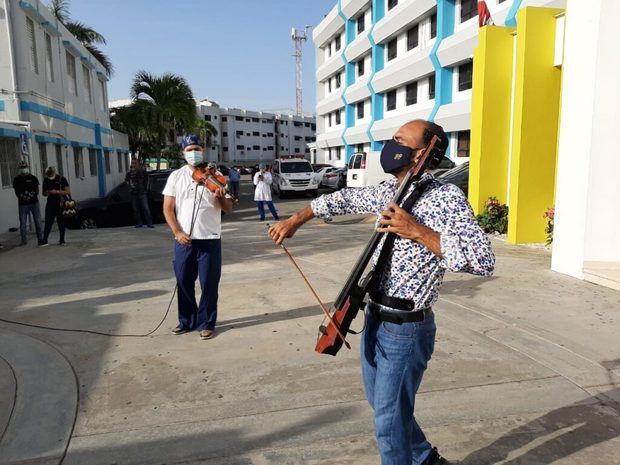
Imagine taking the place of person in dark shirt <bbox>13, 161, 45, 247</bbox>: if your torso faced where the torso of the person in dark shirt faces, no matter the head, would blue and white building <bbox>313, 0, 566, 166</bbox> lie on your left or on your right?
on your left

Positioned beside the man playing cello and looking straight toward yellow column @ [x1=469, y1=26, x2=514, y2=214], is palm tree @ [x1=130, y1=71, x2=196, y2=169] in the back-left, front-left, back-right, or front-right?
front-left

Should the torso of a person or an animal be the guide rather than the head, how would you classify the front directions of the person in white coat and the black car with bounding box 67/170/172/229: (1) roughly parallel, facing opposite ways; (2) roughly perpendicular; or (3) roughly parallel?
roughly perpendicular

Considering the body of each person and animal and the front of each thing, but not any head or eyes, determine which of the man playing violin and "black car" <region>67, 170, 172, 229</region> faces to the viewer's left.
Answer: the black car

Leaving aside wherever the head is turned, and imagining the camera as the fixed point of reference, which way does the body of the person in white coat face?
toward the camera

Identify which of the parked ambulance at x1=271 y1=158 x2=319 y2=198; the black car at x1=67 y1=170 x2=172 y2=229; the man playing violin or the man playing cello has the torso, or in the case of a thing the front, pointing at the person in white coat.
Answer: the parked ambulance

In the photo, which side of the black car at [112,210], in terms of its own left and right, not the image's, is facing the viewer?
left

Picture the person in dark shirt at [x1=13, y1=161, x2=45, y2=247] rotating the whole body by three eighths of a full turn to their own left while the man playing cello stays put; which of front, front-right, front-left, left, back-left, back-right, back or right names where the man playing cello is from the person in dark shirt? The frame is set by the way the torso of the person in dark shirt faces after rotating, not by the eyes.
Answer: back-right

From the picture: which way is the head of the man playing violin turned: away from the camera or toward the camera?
toward the camera

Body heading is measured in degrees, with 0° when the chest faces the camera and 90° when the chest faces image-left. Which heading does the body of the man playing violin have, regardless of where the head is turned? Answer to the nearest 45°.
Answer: approximately 0°

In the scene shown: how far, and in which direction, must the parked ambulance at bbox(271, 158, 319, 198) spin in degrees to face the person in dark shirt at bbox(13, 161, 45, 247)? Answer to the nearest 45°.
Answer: approximately 45° to its right

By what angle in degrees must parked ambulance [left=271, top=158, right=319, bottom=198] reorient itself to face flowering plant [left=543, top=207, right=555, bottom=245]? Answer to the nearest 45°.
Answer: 0° — it already faces it

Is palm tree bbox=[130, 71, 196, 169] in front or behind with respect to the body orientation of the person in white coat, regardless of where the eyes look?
behind

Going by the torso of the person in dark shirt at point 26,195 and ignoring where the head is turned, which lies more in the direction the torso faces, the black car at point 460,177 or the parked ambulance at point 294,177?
the black car

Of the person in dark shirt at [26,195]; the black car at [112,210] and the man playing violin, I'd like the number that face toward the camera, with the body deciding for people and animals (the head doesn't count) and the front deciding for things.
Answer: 2
